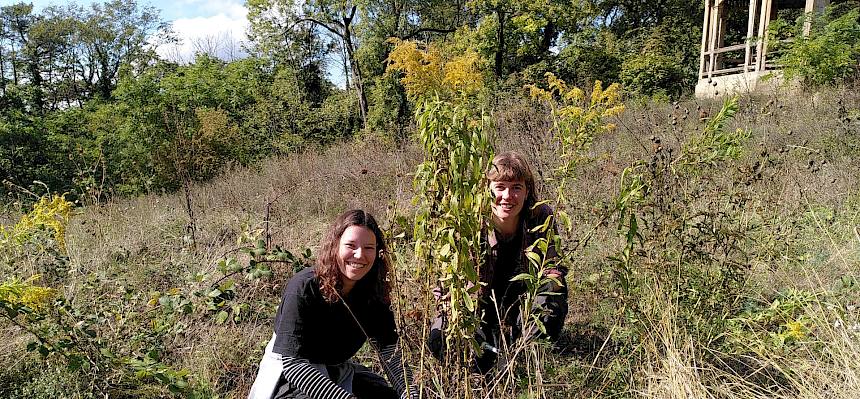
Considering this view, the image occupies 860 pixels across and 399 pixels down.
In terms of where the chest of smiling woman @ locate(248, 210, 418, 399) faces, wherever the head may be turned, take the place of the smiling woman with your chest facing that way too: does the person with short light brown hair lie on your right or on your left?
on your left

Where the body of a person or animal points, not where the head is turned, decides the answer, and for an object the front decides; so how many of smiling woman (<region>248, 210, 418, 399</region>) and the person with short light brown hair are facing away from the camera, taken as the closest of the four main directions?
0

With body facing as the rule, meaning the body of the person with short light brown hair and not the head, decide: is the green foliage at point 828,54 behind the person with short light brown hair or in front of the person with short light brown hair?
behind

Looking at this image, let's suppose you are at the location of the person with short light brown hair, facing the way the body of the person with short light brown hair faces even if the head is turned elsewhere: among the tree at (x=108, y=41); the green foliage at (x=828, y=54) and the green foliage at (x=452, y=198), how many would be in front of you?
1

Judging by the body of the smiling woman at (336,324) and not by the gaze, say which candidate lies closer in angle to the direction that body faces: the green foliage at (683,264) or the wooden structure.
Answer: the green foliage

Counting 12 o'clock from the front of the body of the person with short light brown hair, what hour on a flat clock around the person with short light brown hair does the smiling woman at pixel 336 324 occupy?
The smiling woman is roughly at 2 o'clock from the person with short light brown hair.

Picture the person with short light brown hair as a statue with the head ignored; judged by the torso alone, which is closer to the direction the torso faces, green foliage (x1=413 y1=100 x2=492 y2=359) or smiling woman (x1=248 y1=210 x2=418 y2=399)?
the green foliage

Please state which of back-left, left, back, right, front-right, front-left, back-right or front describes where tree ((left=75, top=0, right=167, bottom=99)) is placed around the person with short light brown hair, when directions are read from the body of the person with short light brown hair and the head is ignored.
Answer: back-right

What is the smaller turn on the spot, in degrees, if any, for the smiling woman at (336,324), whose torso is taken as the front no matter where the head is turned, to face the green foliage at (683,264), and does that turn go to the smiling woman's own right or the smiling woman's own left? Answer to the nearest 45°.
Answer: approximately 45° to the smiling woman's own left

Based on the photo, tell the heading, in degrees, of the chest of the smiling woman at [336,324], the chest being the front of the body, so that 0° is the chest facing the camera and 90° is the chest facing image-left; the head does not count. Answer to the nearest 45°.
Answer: approximately 315°

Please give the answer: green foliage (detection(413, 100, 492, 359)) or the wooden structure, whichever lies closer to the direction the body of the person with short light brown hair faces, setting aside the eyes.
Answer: the green foliage

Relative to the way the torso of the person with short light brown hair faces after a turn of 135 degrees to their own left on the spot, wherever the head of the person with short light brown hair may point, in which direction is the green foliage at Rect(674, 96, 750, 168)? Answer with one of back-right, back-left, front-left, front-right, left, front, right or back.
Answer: front-right

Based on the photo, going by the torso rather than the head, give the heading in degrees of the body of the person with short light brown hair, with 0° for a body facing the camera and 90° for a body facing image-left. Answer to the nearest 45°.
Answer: approximately 0°
